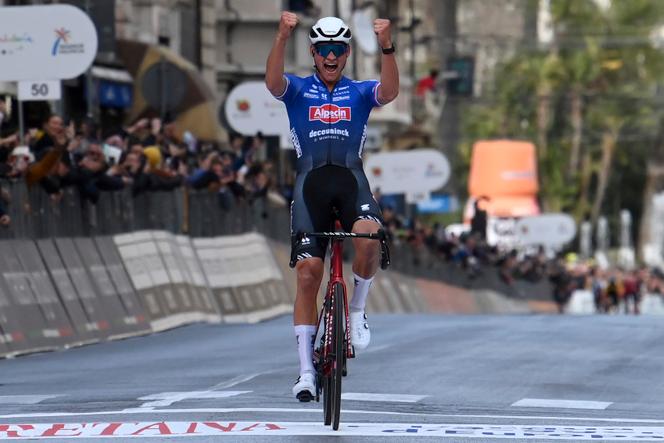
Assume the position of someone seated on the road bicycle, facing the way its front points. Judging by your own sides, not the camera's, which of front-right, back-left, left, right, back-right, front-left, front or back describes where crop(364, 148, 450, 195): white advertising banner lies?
back

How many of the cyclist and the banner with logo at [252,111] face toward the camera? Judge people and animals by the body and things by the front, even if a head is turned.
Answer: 2

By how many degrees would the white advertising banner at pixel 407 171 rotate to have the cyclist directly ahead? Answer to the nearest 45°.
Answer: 0° — it already faces them

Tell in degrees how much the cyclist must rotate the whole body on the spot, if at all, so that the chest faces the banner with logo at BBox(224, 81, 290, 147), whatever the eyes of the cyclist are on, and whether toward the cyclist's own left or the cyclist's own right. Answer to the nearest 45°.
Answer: approximately 180°

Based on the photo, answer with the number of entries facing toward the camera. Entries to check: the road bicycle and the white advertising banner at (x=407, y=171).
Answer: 2

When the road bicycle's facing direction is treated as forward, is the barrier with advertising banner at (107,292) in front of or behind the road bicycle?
behind

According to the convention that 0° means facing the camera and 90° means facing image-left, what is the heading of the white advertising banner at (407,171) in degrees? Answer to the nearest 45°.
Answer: approximately 0°
